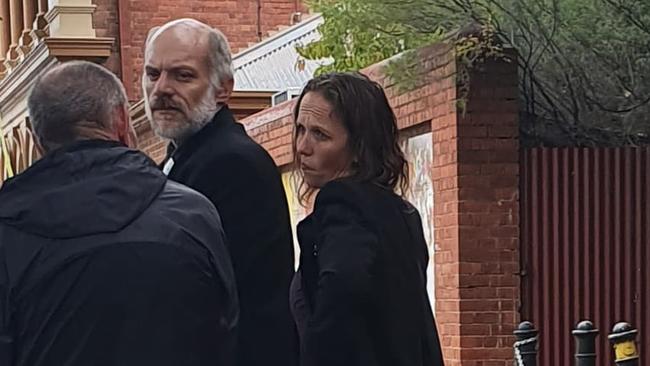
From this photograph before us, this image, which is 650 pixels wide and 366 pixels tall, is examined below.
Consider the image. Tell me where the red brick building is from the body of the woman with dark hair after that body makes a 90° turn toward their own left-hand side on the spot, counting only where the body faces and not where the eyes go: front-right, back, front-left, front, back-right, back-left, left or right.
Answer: back

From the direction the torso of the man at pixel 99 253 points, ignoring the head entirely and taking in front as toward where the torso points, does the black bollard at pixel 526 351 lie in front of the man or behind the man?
in front

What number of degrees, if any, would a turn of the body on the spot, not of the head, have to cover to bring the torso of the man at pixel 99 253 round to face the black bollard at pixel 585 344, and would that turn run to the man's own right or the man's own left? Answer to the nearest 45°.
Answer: approximately 45° to the man's own right

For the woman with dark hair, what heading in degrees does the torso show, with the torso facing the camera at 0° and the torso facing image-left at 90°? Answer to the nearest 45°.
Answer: approximately 90°

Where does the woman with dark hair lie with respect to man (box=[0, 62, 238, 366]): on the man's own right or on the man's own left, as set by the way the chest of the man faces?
on the man's own right

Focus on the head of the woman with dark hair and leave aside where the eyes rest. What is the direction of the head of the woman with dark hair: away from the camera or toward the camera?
toward the camera

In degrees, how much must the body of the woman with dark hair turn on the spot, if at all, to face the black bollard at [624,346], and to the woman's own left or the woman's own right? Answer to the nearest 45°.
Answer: approximately 135° to the woman's own right

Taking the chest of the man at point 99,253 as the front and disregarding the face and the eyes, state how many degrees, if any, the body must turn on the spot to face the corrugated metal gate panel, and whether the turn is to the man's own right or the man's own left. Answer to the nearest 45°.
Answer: approximately 45° to the man's own right

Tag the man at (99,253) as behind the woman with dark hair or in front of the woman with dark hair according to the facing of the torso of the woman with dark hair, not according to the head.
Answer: in front

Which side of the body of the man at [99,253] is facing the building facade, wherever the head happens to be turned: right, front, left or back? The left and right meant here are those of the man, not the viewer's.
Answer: front

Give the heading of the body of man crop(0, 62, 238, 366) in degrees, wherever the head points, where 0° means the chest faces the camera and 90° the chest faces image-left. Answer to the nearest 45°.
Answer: approximately 180°

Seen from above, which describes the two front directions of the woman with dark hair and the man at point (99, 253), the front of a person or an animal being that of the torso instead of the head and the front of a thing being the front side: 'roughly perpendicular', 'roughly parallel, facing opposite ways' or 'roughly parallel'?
roughly perpendicular
